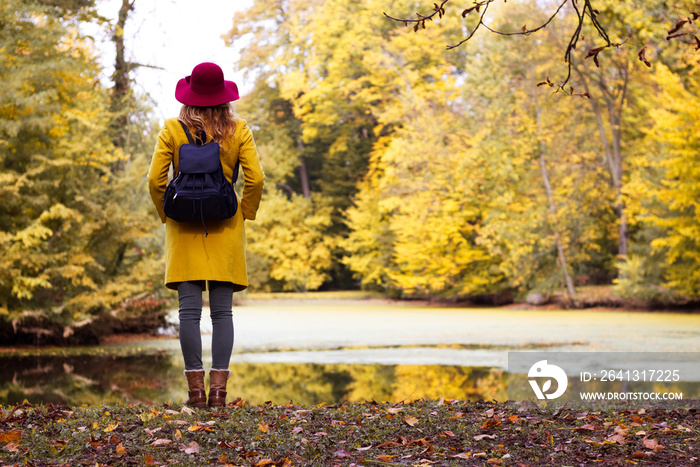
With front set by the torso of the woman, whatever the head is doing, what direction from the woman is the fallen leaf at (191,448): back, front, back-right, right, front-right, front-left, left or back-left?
back

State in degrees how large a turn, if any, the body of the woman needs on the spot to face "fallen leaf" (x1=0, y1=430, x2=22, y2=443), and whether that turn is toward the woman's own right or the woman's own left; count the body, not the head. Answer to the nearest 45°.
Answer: approximately 135° to the woman's own left

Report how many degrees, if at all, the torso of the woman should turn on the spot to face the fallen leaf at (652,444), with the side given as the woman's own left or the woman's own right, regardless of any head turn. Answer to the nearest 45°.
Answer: approximately 135° to the woman's own right

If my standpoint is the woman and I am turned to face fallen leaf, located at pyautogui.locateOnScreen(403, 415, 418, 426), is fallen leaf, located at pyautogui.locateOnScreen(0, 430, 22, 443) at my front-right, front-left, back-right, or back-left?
back-right

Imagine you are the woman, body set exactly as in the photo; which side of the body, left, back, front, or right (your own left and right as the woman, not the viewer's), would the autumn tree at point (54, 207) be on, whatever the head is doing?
front

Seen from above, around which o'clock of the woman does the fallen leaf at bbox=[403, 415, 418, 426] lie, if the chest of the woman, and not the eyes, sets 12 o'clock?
The fallen leaf is roughly at 4 o'clock from the woman.

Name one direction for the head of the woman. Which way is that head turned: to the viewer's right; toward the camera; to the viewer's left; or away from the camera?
away from the camera

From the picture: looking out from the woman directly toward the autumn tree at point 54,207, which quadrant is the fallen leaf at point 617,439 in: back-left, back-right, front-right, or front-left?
back-right

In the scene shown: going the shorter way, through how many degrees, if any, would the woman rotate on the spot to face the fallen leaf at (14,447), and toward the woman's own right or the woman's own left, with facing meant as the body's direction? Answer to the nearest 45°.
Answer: approximately 135° to the woman's own left

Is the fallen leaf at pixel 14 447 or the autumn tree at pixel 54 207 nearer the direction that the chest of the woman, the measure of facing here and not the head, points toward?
the autumn tree

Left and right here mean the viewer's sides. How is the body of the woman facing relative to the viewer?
facing away from the viewer
